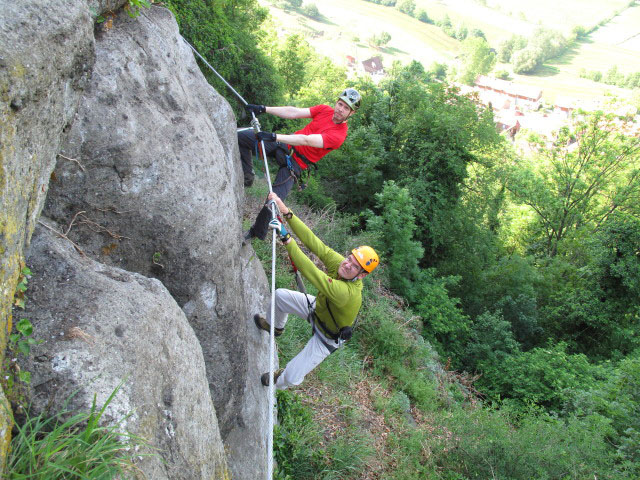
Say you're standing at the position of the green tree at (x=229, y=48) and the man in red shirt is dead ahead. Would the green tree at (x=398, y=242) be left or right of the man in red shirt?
left

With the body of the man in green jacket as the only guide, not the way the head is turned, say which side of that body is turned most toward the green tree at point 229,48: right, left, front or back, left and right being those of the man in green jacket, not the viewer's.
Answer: right

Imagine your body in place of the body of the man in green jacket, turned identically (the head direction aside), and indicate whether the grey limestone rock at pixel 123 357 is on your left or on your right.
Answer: on your left

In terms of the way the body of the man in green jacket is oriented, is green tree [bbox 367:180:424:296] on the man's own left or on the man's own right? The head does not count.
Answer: on the man's own right

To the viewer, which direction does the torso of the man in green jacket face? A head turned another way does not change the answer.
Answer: to the viewer's left

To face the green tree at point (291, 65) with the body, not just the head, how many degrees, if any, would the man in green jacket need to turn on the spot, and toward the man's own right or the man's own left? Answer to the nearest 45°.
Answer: approximately 90° to the man's own right

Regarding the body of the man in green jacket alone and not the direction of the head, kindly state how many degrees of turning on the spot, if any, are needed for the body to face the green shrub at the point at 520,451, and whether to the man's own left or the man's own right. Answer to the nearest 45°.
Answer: approximately 180°
